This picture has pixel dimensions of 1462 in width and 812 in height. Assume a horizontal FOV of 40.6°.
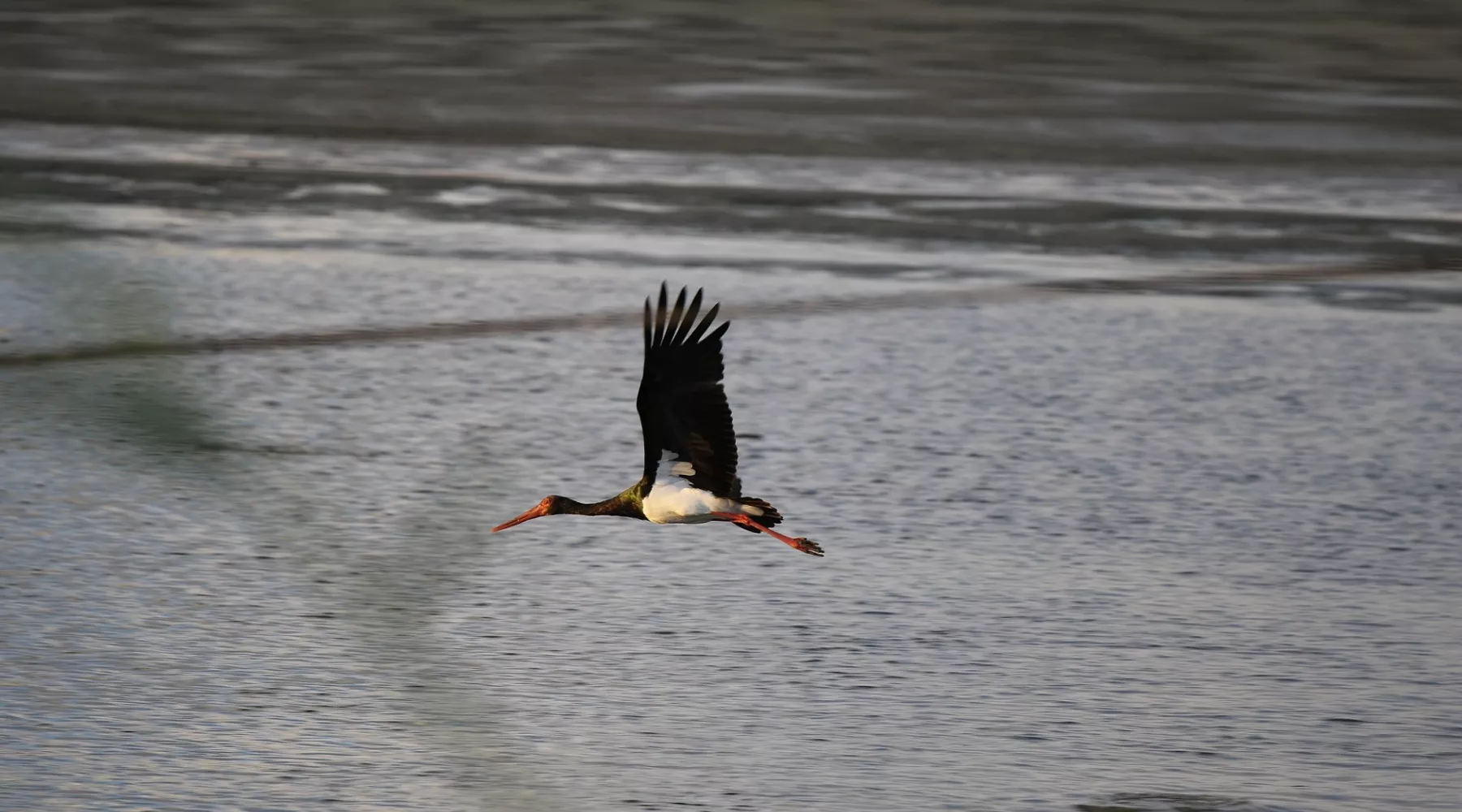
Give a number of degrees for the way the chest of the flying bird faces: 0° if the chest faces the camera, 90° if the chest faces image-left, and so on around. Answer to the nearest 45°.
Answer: approximately 90°
